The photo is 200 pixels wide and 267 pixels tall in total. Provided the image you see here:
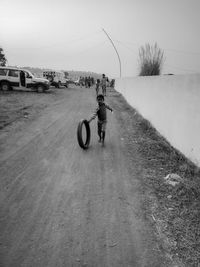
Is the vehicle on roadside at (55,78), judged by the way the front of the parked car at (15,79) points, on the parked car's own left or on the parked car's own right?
on the parked car's own left

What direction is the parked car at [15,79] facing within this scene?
to the viewer's right
